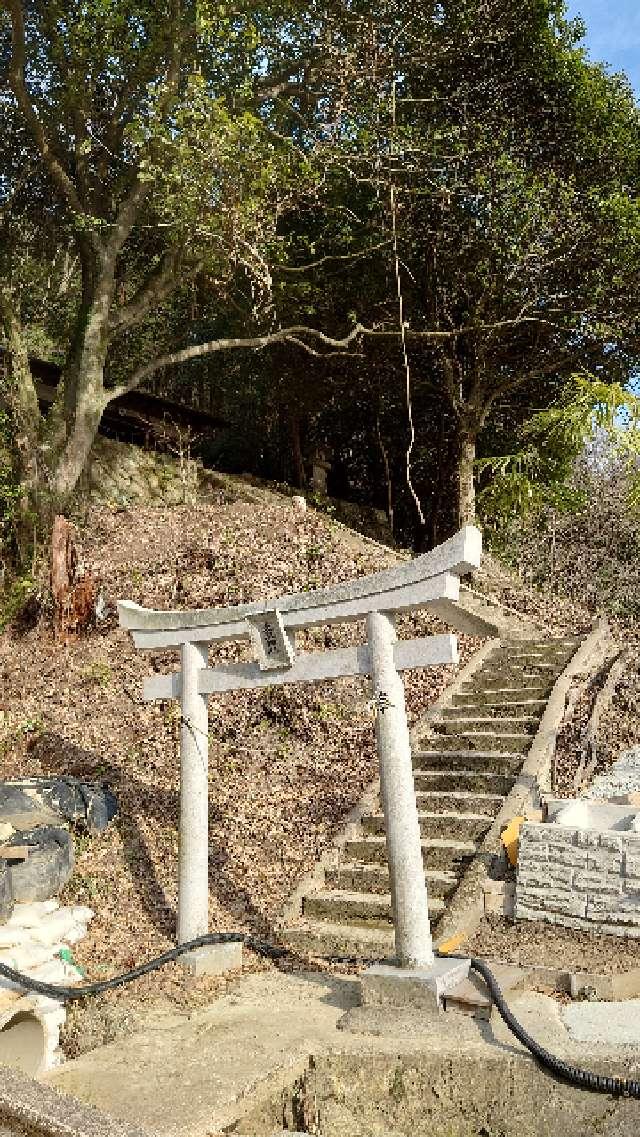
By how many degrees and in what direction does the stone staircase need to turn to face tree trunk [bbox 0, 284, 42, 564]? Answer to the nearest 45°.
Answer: approximately 90° to its right

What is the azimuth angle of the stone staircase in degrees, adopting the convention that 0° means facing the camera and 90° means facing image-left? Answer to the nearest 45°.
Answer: approximately 45°

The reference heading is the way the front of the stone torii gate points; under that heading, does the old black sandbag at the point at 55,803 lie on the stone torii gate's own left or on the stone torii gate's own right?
on the stone torii gate's own right

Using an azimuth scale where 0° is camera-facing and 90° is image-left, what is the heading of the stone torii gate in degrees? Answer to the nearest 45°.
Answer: approximately 45°
